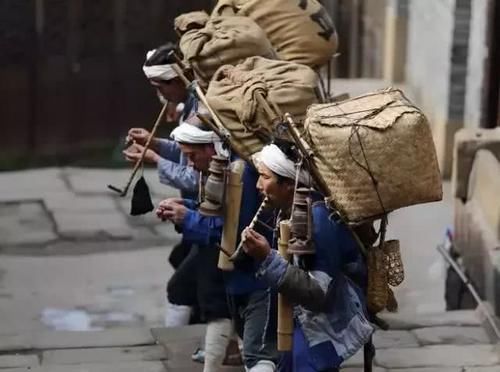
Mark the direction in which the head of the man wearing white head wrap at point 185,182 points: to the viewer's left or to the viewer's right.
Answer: to the viewer's left

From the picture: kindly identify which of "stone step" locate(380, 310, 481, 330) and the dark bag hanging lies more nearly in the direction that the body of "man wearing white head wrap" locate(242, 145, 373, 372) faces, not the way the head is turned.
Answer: the dark bag hanging

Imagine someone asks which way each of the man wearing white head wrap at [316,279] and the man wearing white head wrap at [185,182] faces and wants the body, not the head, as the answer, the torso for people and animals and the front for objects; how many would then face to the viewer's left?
2

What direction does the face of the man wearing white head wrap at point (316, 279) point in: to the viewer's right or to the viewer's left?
to the viewer's left

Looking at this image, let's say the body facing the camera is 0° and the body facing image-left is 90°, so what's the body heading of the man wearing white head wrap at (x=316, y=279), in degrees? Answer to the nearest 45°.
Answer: approximately 90°

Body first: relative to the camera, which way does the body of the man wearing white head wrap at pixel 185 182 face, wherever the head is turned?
to the viewer's left
